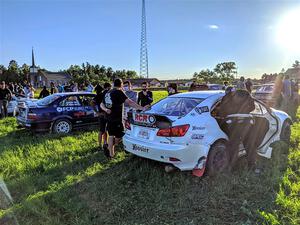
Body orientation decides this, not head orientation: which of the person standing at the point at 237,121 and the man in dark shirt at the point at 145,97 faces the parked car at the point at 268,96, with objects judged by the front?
the person standing

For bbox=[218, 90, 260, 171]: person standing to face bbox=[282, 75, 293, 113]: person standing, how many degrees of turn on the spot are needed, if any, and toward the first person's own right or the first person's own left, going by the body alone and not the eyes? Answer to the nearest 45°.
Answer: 0° — they already face them

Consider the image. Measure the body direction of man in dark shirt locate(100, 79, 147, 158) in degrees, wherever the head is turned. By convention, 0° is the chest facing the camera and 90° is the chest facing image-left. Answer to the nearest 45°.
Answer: approximately 225°

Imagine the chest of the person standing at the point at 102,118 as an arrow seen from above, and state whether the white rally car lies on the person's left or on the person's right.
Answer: on the person's right

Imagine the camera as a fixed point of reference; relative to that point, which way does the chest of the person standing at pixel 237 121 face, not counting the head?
away from the camera
